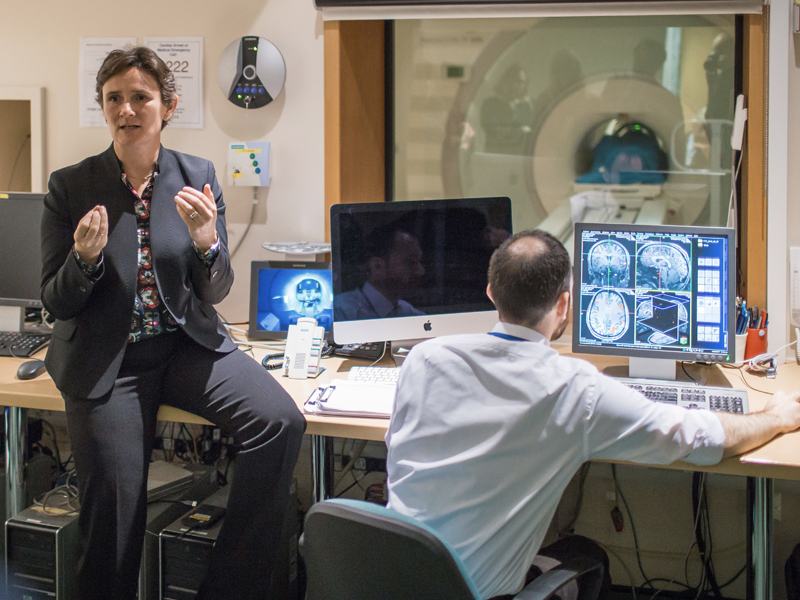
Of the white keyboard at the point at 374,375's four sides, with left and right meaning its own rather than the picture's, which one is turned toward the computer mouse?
right

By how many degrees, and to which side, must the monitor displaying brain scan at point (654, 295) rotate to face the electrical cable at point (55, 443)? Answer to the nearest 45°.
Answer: approximately 90° to its right

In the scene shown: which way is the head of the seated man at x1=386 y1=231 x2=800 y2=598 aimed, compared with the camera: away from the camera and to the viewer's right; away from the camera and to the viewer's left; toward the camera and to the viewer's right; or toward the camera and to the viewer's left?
away from the camera and to the viewer's right

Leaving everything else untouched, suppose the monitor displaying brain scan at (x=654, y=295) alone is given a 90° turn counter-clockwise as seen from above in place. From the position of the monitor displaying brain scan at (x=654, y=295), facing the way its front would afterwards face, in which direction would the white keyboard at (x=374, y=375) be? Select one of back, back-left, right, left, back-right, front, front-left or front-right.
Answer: back

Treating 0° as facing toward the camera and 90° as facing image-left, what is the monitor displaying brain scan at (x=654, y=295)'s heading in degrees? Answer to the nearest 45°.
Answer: approximately 0°
